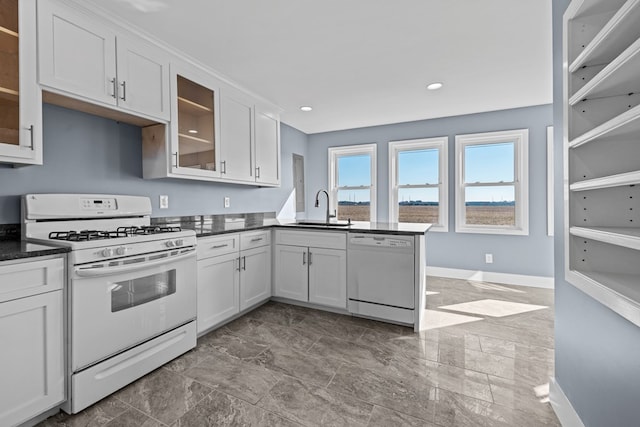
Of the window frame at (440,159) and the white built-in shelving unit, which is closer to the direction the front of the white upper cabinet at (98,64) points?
the white built-in shelving unit

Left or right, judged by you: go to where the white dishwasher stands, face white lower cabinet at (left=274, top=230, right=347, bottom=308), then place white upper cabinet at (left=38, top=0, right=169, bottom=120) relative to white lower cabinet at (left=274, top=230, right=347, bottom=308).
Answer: left

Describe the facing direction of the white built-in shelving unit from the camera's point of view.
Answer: facing to the left of the viewer

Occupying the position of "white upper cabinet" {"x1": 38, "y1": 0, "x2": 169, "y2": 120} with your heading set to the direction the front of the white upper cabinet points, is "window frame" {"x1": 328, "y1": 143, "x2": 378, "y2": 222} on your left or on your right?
on your left

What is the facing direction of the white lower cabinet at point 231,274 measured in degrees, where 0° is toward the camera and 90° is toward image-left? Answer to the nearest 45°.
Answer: approximately 315°
